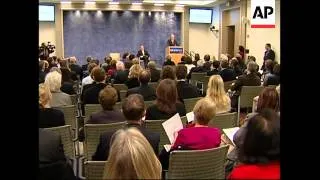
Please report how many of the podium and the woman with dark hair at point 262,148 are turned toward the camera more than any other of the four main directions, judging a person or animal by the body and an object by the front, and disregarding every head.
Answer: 1

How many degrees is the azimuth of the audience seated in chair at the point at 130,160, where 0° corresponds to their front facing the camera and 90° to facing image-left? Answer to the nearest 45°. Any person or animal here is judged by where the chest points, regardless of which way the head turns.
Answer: approximately 180°

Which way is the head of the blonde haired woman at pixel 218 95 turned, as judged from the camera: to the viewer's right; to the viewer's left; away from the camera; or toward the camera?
away from the camera

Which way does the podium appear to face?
toward the camera

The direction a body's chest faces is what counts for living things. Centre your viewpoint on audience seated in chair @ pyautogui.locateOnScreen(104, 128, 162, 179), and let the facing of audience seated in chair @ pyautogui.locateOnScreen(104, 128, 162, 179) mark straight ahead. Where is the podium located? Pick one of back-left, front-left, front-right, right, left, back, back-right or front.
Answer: front

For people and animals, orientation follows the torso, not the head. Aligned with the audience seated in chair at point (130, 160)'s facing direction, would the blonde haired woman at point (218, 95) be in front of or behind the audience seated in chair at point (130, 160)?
in front

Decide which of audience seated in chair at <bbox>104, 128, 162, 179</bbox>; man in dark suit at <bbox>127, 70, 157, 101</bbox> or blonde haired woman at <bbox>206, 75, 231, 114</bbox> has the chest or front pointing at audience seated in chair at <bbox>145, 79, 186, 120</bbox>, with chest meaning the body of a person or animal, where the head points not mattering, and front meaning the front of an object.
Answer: audience seated in chair at <bbox>104, 128, 162, 179</bbox>

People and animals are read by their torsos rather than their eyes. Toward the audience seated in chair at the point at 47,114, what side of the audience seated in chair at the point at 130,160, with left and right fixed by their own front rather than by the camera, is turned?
front

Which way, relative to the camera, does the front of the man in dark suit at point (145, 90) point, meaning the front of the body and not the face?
away from the camera

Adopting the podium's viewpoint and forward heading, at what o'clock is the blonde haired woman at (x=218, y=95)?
The blonde haired woman is roughly at 12 o'clock from the podium.

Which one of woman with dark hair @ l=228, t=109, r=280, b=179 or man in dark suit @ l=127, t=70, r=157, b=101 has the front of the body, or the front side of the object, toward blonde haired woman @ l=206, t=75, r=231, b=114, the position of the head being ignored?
the woman with dark hair

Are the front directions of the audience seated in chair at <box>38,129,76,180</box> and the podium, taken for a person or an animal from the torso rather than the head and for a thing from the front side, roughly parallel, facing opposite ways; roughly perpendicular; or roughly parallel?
roughly parallel, facing opposite ways

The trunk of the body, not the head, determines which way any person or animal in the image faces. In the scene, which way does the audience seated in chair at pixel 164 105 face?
away from the camera

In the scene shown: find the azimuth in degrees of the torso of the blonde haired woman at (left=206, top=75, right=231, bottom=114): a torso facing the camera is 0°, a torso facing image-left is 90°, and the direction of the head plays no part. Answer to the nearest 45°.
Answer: approximately 180°

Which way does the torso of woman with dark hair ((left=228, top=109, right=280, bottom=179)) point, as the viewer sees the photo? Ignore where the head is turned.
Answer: away from the camera

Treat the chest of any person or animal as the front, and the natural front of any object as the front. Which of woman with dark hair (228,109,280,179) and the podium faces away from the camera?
the woman with dark hair

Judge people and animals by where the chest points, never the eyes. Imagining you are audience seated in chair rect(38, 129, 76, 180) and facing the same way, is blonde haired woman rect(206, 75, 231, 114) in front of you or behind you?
in front

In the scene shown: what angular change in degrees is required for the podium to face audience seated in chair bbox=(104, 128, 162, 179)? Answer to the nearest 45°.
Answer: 0° — it already faces them

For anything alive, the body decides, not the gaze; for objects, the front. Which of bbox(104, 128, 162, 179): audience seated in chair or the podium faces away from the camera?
the audience seated in chair
